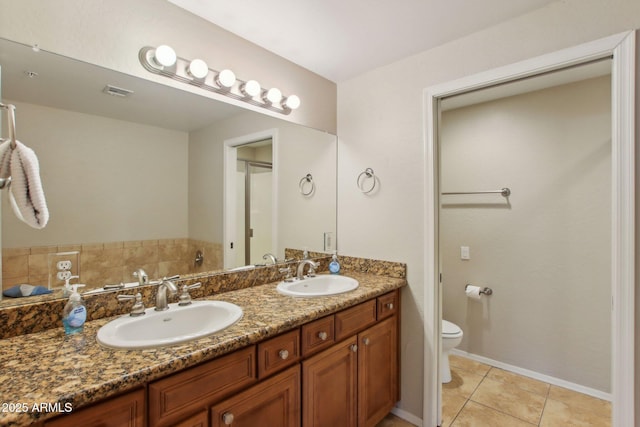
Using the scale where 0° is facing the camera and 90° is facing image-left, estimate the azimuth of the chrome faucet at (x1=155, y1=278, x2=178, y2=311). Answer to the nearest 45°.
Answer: approximately 315°

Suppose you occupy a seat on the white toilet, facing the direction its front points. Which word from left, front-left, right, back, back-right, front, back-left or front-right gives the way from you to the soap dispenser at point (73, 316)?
back-right

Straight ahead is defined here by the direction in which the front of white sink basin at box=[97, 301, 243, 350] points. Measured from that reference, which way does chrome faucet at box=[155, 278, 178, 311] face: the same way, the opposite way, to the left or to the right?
the same way

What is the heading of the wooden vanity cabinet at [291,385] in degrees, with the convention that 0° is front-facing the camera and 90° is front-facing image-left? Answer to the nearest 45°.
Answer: approximately 315°

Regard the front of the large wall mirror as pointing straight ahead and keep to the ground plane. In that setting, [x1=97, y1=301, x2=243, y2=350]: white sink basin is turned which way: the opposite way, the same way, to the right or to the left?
the same way

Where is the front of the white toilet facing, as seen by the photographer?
facing to the right of the viewer

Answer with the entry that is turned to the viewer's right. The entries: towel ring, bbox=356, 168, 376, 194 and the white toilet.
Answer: the white toilet

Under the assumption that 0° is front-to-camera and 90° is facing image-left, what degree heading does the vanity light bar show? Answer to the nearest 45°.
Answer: approximately 315°

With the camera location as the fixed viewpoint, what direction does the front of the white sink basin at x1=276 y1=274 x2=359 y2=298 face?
facing the viewer and to the right of the viewer

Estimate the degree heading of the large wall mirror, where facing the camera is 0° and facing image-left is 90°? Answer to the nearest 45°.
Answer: approximately 315°

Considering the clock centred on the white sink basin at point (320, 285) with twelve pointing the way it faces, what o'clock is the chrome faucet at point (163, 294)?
The chrome faucet is roughly at 3 o'clock from the white sink basin.

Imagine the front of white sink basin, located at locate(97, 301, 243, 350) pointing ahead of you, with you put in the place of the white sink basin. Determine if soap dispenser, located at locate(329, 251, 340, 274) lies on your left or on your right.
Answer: on your left

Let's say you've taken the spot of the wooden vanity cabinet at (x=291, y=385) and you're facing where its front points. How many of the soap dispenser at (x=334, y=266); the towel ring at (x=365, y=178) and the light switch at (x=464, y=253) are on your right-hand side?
0

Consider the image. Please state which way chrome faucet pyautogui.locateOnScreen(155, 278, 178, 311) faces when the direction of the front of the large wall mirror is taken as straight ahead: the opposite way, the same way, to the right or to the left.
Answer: the same way

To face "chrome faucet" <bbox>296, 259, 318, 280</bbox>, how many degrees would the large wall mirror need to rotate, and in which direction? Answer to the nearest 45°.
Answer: approximately 45° to its left
